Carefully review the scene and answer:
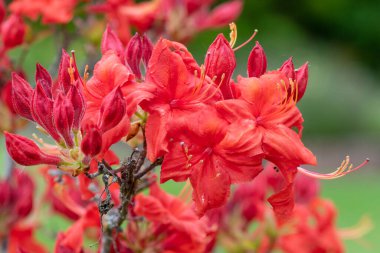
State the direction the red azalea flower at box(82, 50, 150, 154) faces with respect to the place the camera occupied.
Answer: facing the viewer

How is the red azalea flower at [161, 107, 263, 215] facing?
toward the camera

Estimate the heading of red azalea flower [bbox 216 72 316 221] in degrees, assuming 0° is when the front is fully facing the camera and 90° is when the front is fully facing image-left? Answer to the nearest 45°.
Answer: approximately 315°

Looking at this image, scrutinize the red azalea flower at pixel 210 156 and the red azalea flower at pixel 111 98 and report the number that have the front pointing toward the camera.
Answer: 2
